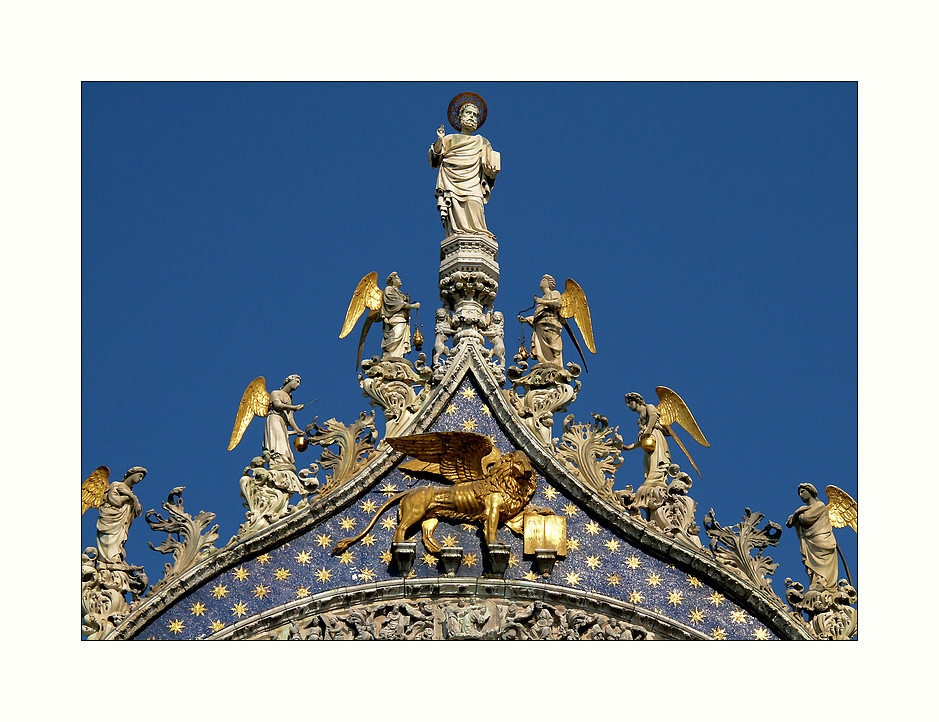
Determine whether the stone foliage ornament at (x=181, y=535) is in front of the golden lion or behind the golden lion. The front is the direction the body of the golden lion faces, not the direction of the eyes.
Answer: behind

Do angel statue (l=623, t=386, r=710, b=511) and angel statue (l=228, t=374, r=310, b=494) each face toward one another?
yes

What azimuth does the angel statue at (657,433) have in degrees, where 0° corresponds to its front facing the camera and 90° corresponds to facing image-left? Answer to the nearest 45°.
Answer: approximately 90°

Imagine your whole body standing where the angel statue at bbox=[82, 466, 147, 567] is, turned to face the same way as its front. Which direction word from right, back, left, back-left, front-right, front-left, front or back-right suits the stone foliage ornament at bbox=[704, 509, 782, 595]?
front-left

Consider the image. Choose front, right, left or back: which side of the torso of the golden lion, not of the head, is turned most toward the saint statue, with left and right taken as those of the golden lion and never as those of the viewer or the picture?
left

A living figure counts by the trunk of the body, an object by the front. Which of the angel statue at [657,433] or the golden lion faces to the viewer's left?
the angel statue

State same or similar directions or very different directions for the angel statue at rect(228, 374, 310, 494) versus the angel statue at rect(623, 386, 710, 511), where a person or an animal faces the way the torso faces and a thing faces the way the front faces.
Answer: very different directions

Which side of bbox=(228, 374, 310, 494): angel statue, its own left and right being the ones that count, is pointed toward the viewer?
right

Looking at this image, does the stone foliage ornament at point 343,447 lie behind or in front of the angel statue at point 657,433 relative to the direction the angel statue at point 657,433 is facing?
in front

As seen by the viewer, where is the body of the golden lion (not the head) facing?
to the viewer's right

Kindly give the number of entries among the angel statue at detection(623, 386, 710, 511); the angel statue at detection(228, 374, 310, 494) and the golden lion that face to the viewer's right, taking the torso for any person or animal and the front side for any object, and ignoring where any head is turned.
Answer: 2

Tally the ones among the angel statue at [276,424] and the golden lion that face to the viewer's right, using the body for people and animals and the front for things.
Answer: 2
